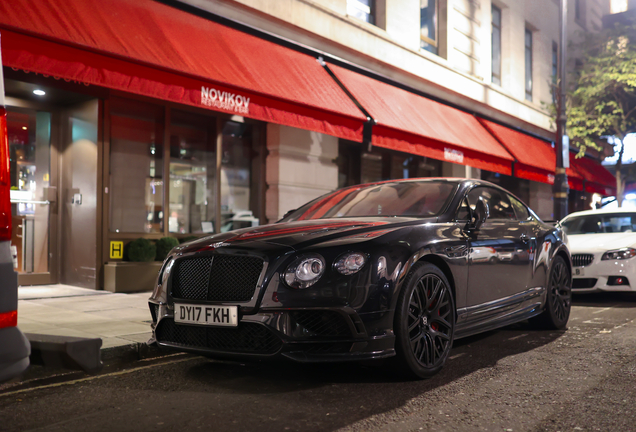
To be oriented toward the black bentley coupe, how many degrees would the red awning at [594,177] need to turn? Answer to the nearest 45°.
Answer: approximately 45° to its right

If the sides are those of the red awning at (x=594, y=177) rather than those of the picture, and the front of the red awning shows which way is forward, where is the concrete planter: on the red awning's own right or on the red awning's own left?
on the red awning's own right

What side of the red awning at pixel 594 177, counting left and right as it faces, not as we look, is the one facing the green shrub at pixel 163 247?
right

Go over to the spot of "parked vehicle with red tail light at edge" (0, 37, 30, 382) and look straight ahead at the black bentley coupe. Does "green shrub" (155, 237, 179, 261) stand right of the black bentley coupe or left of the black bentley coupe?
left

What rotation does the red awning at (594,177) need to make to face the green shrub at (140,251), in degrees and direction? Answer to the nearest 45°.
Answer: approximately 45° to its right

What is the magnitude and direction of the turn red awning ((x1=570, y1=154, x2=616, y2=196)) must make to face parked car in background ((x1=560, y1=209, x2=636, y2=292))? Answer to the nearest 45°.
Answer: approximately 45° to its right

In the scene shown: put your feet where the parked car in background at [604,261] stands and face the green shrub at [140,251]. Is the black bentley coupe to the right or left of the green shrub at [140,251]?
left

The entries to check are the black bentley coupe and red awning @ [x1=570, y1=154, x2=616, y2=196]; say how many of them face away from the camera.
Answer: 0

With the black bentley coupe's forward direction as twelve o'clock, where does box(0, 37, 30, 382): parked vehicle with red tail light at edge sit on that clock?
The parked vehicle with red tail light at edge is roughly at 12 o'clock from the black bentley coupe.

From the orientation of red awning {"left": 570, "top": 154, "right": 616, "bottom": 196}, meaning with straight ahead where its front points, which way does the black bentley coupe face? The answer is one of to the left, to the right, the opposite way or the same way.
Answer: to the right

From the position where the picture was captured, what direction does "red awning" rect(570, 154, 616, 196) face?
facing the viewer and to the right of the viewer

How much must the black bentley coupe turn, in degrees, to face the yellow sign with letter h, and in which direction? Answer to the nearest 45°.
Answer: approximately 90° to its right
